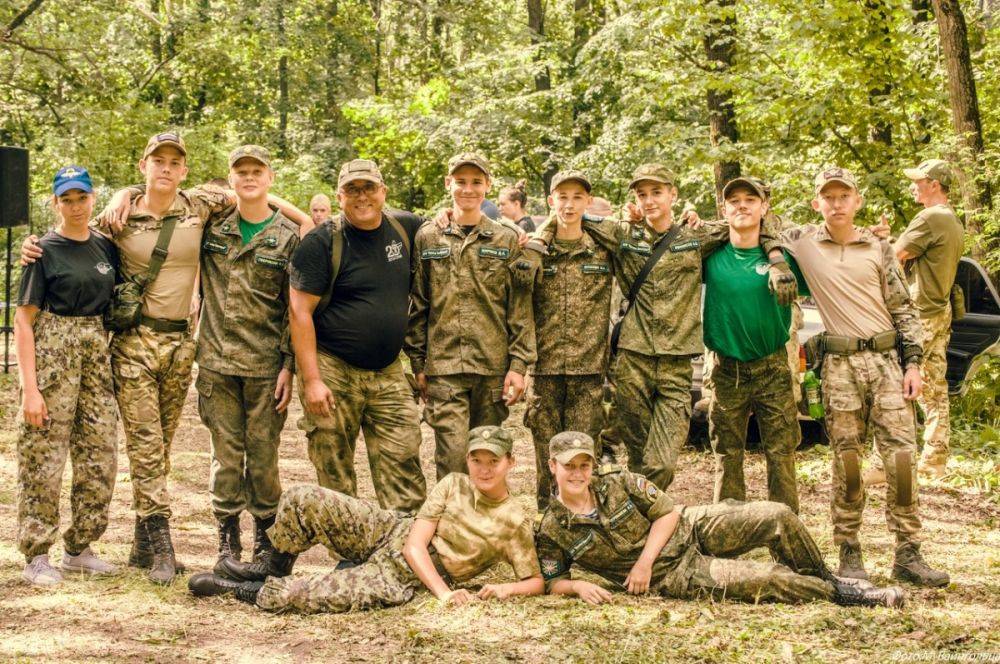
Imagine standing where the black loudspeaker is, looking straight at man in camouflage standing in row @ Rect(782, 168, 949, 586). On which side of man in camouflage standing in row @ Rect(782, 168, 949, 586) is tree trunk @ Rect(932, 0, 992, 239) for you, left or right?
left

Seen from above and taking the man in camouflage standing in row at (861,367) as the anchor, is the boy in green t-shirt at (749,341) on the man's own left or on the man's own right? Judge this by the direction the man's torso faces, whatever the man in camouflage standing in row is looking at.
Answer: on the man's own right

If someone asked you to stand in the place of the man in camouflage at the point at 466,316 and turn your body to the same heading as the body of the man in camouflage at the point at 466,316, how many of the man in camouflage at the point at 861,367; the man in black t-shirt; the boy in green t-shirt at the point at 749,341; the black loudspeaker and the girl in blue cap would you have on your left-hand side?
2

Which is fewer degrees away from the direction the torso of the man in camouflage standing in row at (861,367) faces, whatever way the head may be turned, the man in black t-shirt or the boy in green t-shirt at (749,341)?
the man in black t-shirt

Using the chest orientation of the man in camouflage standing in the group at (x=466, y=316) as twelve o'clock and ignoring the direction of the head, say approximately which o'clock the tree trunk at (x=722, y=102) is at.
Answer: The tree trunk is roughly at 7 o'clock from the man in camouflage standing in the group.

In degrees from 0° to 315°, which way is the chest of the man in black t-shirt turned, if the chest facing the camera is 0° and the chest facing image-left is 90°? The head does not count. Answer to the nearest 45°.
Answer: approximately 315°

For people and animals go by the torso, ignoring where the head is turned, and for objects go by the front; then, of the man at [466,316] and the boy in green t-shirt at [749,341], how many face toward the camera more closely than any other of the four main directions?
2

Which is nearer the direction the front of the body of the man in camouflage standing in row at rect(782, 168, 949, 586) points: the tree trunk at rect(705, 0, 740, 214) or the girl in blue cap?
the girl in blue cap

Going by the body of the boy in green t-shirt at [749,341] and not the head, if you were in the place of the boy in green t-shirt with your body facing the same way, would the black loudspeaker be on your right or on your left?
on your right
